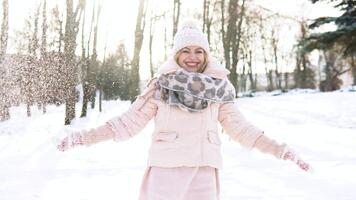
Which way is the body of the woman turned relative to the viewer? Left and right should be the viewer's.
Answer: facing the viewer

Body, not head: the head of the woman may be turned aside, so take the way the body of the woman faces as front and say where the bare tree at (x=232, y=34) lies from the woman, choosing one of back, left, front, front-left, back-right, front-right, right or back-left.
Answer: back

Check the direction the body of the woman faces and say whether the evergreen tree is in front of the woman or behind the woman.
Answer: behind

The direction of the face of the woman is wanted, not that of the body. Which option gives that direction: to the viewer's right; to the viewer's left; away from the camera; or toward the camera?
toward the camera

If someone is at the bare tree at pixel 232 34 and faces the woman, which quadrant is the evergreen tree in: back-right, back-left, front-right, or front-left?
front-left

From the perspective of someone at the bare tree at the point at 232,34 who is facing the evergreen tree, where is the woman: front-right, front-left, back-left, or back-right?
front-right
